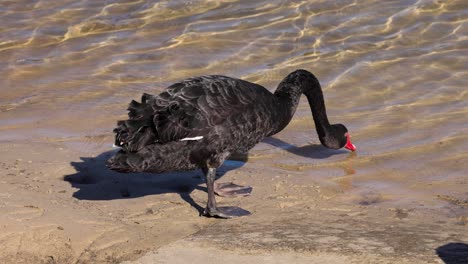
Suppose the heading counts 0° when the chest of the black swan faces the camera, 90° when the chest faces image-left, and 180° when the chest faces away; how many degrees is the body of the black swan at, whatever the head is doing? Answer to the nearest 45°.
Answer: approximately 270°
